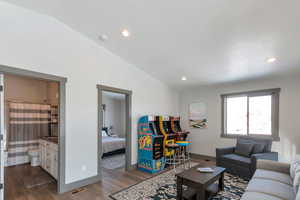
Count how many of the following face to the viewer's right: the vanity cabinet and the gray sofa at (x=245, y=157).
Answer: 0

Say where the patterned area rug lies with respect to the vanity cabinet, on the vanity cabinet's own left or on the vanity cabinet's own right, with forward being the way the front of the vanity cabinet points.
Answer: on the vanity cabinet's own left

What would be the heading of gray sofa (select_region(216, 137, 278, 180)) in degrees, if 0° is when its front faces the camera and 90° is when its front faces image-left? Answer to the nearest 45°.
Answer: approximately 45°

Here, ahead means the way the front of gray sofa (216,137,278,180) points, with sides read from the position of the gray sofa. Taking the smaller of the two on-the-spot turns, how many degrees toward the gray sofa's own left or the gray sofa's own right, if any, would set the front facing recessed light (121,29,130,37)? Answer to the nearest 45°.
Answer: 0° — it already faces it

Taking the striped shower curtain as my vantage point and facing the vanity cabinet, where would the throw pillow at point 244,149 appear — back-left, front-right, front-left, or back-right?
front-left

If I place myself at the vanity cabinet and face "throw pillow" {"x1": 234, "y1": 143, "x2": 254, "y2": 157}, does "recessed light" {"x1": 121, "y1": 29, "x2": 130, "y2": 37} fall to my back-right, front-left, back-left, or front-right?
front-right

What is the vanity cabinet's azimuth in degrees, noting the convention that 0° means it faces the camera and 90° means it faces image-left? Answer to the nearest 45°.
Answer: approximately 45°

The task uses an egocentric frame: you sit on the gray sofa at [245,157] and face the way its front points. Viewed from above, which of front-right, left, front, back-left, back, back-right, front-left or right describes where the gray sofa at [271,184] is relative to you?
front-left
